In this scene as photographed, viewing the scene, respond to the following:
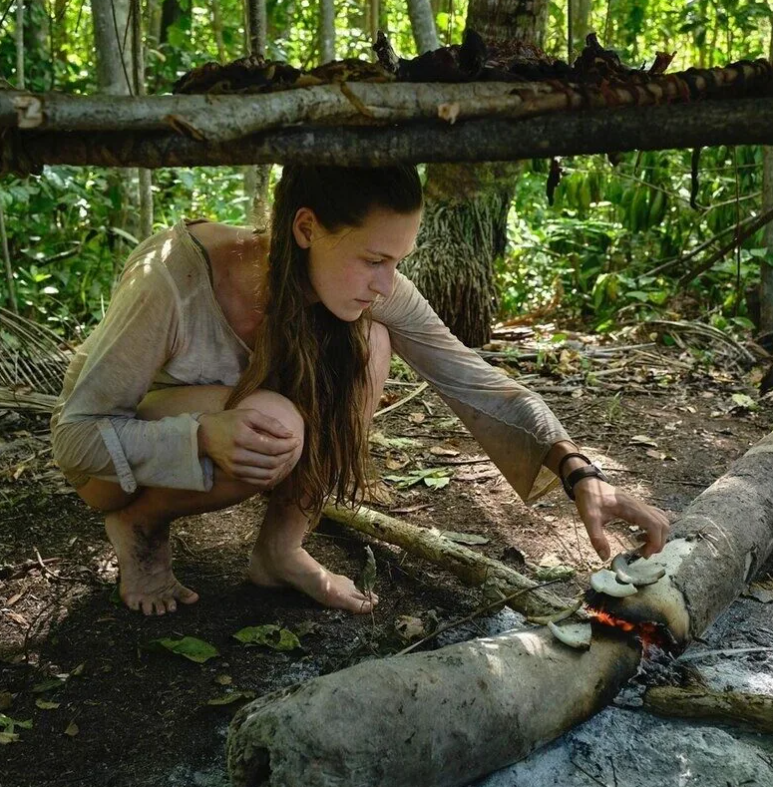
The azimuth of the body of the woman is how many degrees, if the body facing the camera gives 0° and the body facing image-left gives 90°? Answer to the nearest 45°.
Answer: approximately 315°

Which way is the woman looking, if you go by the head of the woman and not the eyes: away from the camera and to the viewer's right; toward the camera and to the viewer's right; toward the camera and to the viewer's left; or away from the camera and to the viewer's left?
toward the camera and to the viewer's right

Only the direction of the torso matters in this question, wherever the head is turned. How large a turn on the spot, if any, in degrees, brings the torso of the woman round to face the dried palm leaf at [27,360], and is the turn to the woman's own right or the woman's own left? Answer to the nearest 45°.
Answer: approximately 180°

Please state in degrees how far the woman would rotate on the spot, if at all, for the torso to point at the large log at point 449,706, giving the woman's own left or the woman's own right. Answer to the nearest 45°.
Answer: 0° — they already face it

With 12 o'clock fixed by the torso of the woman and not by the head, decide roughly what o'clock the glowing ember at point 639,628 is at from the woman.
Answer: The glowing ember is roughly at 11 o'clock from the woman.

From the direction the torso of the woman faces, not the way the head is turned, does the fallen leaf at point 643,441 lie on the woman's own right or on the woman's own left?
on the woman's own left

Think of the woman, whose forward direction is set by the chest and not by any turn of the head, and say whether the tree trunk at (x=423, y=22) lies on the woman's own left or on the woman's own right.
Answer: on the woman's own left

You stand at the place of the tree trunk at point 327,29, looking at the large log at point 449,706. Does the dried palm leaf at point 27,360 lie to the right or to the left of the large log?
right

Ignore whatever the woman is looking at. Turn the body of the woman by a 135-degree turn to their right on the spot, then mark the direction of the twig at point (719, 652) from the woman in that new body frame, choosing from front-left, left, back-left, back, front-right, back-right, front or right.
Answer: back

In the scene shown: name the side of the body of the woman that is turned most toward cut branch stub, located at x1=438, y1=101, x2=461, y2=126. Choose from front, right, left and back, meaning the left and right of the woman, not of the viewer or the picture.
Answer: front
